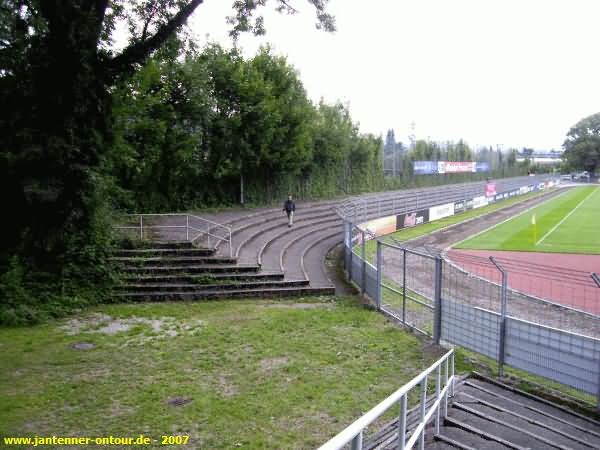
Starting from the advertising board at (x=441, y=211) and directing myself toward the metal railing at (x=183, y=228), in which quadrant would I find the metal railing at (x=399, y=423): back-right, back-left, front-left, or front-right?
front-left

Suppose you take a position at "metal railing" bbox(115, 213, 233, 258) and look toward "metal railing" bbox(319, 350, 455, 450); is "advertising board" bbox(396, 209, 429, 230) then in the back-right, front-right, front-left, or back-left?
back-left

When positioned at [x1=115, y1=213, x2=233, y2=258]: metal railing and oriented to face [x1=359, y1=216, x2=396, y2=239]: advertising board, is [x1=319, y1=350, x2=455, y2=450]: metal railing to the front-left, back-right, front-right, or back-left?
back-right

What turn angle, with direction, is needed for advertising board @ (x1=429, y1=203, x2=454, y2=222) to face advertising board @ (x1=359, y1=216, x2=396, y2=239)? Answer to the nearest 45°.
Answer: approximately 45° to its right

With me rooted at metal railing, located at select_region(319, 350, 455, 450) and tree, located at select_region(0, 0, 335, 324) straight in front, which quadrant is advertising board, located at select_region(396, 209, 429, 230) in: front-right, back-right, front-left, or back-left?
front-right

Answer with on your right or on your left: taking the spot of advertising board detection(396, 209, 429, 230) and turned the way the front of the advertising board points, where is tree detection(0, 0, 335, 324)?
on your right

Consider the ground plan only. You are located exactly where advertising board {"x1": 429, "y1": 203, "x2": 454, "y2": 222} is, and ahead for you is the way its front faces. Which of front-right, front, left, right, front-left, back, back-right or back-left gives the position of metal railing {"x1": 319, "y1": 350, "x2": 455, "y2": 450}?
front-right

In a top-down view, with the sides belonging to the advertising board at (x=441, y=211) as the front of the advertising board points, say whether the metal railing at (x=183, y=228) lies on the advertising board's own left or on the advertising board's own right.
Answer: on the advertising board's own right

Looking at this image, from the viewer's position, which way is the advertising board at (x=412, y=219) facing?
facing the viewer and to the right of the viewer

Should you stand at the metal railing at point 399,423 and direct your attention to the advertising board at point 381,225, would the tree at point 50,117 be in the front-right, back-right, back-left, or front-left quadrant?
front-left

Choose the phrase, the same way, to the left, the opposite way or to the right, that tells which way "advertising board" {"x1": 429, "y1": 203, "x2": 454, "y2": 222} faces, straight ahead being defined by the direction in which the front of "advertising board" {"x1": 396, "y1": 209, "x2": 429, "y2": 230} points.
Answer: the same way

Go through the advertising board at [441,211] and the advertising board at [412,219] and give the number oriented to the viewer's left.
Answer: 0

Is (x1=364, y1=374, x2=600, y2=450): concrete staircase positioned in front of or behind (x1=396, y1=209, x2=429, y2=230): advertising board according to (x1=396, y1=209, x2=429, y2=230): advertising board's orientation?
in front
